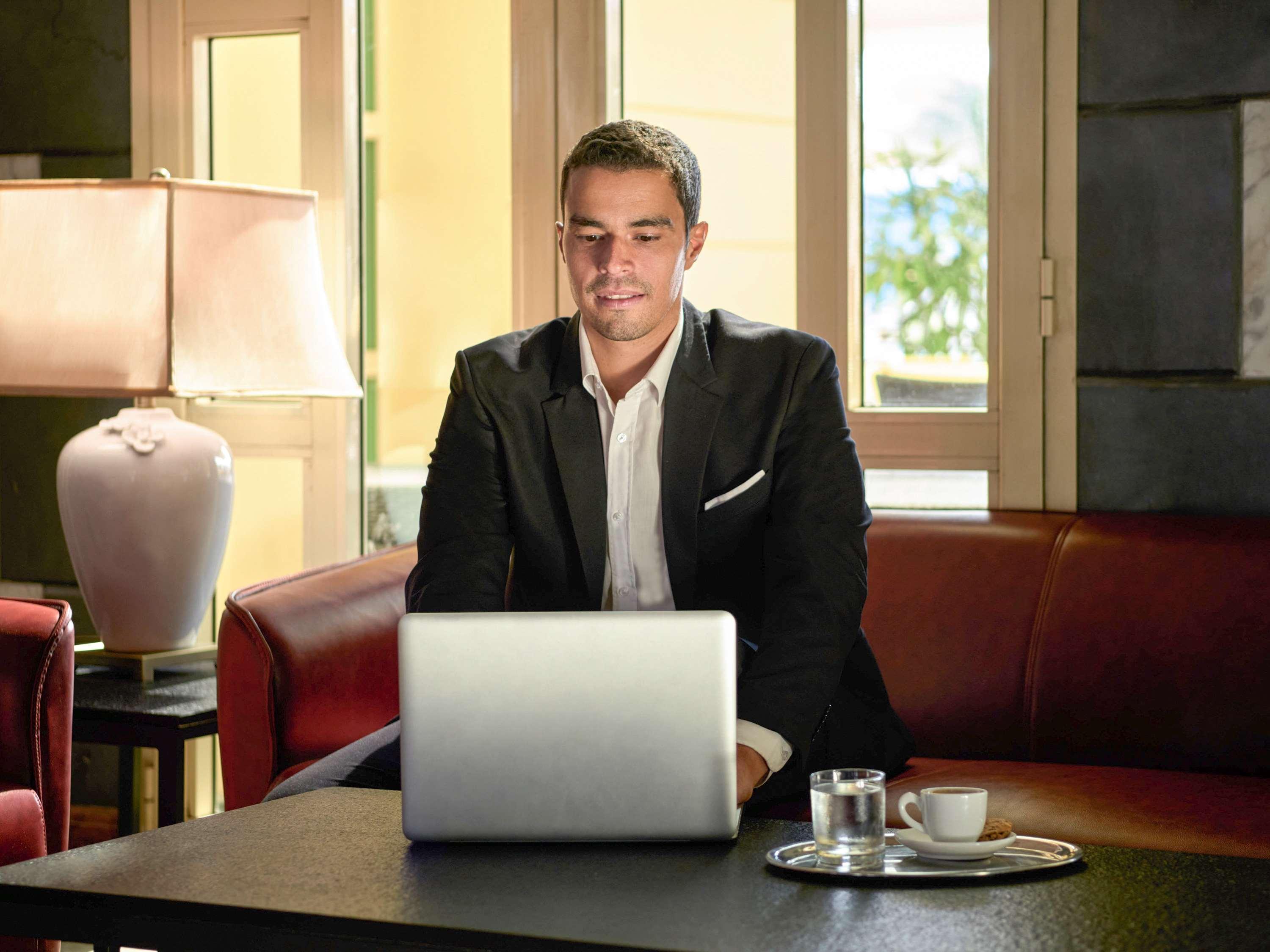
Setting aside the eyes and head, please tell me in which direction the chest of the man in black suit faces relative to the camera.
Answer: toward the camera

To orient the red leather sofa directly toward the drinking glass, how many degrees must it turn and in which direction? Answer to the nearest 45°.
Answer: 0° — it already faces it

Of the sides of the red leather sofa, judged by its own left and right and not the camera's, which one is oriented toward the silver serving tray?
front

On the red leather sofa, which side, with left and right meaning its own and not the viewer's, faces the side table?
right

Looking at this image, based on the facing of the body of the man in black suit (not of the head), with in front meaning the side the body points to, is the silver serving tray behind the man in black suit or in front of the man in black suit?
in front

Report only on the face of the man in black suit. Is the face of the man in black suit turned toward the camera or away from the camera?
toward the camera

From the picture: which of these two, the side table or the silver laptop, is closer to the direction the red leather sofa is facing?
the silver laptop

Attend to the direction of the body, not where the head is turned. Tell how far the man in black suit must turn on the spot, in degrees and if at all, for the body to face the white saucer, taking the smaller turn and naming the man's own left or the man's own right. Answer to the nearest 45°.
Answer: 0° — they already face it

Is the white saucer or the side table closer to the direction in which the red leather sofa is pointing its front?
the white saucer

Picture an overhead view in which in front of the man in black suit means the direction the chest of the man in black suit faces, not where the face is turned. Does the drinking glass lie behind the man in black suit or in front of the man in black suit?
in front
